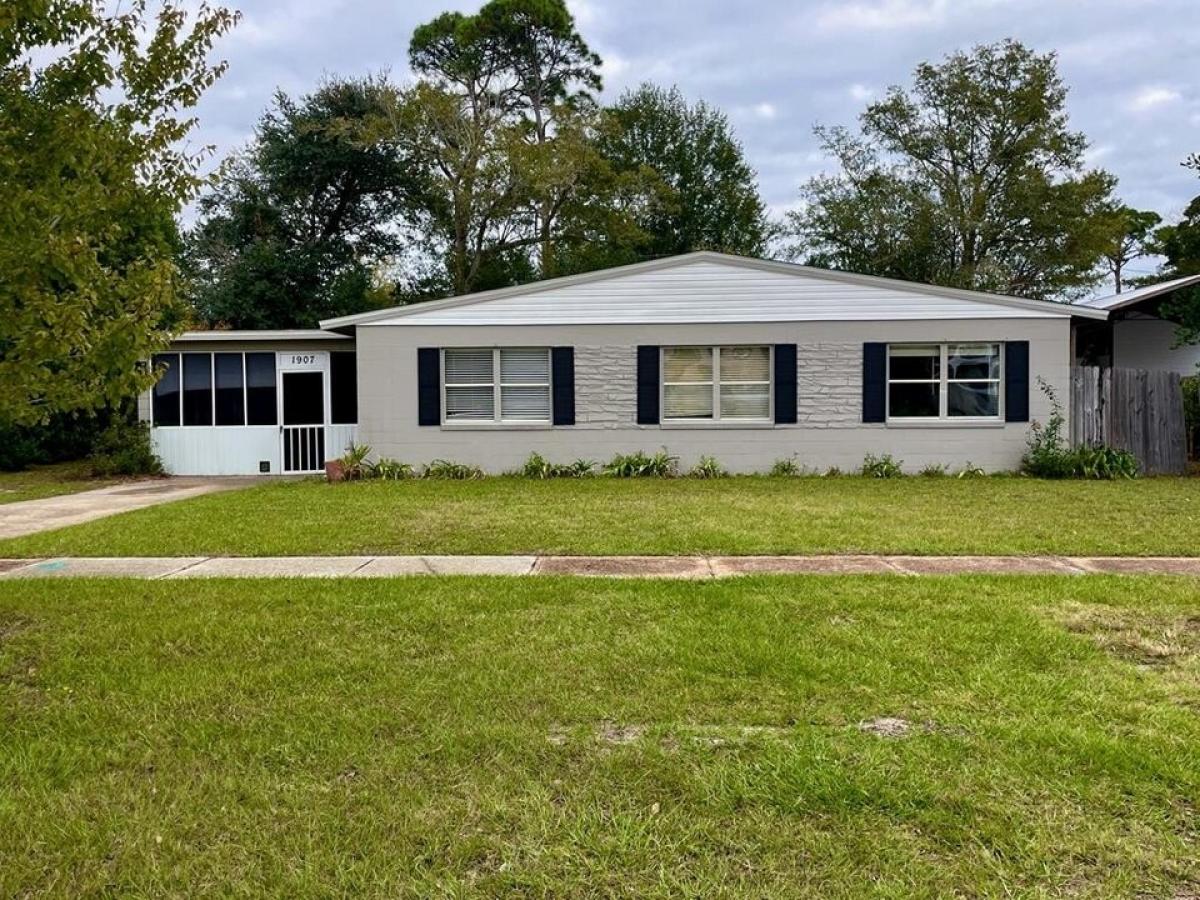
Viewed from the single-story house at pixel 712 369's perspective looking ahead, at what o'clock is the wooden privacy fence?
The wooden privacy fence is roughly at 9 o'clock from the single-story house.

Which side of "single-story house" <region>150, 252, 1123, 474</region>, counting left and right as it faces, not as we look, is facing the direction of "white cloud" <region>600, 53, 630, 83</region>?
back

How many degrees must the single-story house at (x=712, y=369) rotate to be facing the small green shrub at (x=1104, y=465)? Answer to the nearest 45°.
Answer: approximately 90° to its left

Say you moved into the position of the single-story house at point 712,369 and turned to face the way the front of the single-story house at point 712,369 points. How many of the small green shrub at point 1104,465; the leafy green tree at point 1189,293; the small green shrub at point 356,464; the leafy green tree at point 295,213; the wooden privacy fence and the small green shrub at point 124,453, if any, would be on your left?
3

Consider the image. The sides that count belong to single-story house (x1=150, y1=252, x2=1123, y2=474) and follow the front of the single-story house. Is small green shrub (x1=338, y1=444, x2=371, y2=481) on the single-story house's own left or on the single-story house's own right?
on the single-story house's own right

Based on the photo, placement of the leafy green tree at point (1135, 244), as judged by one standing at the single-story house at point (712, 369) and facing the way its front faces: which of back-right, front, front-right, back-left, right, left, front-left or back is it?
back-left

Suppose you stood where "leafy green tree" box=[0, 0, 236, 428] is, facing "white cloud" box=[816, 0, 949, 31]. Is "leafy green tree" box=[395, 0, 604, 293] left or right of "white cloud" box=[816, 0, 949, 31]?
left

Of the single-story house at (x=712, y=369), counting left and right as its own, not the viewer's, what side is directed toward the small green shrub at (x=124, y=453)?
right

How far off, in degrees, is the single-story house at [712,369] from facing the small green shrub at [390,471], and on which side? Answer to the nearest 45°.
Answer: approximately 90° to its right

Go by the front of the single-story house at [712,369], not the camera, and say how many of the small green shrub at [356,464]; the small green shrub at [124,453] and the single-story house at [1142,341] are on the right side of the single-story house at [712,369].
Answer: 2

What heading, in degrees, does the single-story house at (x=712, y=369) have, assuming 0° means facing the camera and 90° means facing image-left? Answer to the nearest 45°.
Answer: approximately 0°

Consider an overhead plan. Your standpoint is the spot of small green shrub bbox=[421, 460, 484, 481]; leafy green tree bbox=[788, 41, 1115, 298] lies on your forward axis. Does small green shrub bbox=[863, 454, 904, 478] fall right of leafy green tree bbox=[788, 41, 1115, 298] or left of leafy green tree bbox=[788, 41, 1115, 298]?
right
